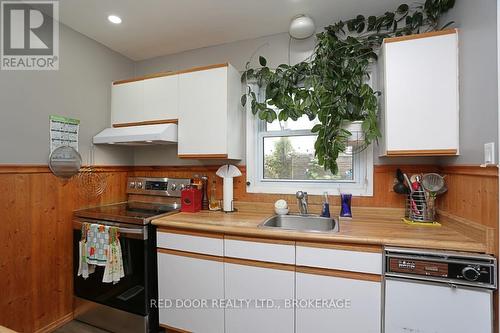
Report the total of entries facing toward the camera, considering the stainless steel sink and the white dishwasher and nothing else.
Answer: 2

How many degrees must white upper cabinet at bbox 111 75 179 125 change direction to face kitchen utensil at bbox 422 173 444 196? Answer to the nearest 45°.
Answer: approximately 90° to its left

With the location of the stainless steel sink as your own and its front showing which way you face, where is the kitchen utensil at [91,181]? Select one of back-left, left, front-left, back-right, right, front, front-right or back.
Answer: right

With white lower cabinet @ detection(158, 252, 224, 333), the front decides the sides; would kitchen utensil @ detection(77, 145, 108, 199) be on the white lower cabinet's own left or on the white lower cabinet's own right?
on the white lower cabinet's own right

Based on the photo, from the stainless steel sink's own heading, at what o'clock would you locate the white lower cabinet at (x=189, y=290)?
The white lower cabinet is roughly at 2 o'clock from the stainless steel sink.

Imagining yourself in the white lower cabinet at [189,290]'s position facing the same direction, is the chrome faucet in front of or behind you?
behind

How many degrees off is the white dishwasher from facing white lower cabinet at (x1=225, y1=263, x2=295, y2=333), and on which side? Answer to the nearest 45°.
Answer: approximately 90° to its right

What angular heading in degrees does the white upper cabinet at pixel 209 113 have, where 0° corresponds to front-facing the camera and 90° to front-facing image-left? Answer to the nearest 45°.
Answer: approximately 45°
